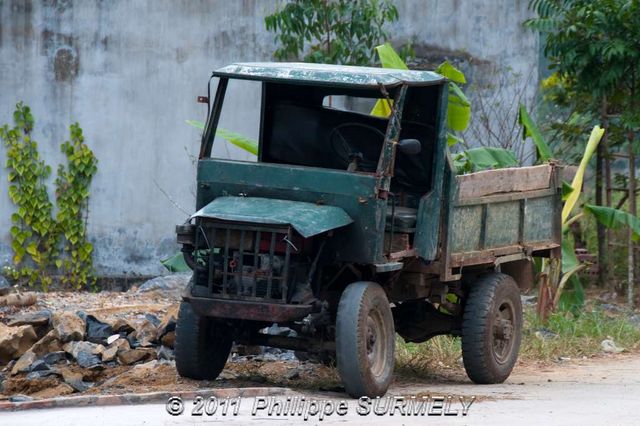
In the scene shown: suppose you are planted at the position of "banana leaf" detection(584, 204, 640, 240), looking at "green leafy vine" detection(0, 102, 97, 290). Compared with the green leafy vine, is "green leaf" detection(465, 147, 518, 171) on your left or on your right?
left

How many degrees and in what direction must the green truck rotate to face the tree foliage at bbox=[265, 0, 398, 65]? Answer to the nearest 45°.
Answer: approximately 135° to its right

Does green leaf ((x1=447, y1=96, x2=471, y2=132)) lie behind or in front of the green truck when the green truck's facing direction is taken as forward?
behind

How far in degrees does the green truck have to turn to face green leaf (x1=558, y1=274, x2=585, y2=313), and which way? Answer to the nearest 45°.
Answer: approximately 180°

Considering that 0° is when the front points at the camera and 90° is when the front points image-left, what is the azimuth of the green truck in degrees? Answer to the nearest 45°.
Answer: approximately 45°

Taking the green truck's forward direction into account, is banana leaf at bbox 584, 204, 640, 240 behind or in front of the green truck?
behind

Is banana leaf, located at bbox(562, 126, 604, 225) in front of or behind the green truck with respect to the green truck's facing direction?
behind

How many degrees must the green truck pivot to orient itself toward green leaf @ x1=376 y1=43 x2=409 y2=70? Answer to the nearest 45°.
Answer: approximately 135° to its right

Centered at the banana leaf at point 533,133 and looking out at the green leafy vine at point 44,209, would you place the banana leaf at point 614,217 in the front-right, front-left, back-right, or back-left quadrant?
back-right
